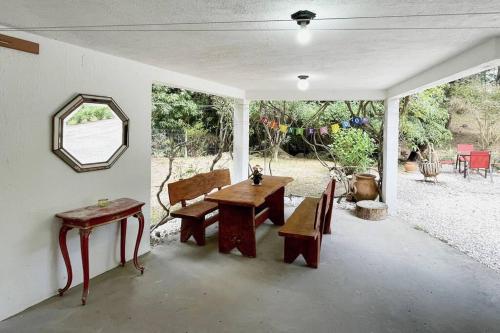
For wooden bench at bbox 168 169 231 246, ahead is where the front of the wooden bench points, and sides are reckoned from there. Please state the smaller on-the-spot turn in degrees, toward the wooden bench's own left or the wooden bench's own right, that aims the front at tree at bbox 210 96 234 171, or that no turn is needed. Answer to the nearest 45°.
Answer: approximately 135° to the wooden bench's own left

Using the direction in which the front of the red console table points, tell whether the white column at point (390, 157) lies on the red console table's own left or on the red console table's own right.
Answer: on the red console table's own left

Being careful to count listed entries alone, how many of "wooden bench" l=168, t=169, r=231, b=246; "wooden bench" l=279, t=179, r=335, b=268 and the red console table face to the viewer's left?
1

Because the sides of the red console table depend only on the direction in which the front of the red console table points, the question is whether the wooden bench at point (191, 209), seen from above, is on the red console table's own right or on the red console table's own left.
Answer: on the red console table's own left

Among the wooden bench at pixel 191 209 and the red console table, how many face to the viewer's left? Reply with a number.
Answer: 0

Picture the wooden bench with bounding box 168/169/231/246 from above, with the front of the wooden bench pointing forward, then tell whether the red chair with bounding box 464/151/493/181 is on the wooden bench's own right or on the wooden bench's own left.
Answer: on the wooden bench's own left

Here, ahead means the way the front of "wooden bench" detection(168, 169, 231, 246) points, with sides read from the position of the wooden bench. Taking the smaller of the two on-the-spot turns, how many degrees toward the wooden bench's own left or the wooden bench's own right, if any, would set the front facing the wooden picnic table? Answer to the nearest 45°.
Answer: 0° — it already faces it

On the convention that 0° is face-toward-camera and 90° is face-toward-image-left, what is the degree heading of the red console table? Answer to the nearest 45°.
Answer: approximately 315°

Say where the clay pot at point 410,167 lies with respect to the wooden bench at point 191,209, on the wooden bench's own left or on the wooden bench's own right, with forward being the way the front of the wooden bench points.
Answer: on the wooden bench's own left

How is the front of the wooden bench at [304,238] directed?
to the viewer's left

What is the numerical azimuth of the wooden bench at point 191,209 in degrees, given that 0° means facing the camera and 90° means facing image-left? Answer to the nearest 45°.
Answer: approximately 315°
